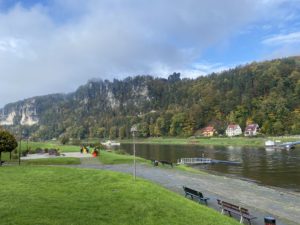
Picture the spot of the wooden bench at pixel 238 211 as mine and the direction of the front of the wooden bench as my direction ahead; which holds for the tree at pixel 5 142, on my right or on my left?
on my left

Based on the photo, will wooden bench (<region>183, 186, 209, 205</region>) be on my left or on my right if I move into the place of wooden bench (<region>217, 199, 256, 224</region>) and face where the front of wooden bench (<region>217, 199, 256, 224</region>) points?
on my left

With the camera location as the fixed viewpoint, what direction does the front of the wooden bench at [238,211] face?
facing away from the viewer and to the right of the viewer

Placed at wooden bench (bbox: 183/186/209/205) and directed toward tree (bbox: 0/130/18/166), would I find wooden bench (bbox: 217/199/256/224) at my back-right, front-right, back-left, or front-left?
back-left

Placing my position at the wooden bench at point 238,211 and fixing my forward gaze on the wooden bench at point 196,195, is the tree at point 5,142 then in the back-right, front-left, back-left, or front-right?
front-left
